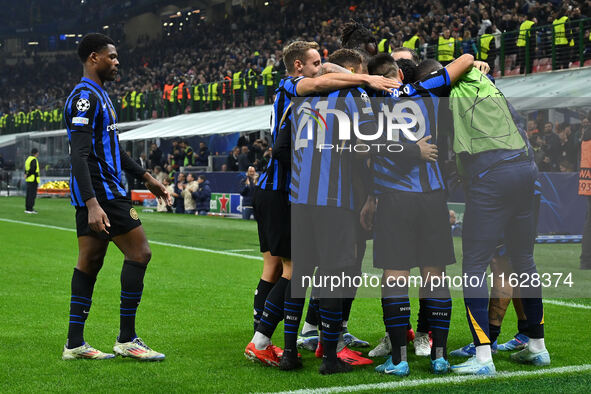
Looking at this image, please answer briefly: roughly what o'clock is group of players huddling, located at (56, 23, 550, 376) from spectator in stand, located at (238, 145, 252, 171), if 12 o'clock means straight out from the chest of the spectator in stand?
The group of players huddling is roughly at 12 o'clock from the spectator in stand.

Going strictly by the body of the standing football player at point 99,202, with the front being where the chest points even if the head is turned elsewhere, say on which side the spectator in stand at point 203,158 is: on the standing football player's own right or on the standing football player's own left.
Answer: on the standing football player's own left

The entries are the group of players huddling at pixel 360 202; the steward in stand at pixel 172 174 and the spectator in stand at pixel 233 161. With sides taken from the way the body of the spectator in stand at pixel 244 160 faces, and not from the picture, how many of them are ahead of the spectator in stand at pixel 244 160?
1

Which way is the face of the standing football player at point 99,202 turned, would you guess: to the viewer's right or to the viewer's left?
to the viewer's right

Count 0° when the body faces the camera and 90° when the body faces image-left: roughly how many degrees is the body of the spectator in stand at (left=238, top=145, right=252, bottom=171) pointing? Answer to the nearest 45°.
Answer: approximately 0°

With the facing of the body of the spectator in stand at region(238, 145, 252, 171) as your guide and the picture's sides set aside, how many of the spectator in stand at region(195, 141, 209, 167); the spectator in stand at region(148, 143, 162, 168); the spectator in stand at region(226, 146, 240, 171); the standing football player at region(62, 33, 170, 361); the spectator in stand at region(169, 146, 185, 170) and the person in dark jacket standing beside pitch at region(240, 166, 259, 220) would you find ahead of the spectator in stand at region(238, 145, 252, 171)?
2

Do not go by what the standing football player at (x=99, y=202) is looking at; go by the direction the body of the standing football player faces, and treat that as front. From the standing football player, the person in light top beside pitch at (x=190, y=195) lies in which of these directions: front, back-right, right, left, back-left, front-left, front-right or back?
left

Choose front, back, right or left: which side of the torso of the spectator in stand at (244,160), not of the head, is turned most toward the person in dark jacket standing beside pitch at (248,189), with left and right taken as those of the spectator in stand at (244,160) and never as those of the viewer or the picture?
front
